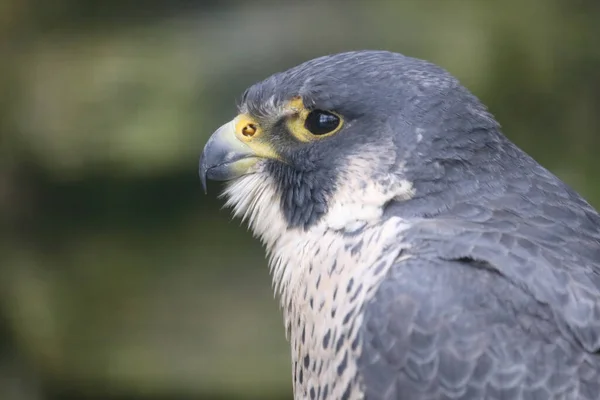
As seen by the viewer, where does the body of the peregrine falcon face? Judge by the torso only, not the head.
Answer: to the viewer's left
